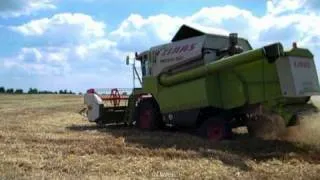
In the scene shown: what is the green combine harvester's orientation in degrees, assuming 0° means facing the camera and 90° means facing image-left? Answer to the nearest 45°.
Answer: approximately 135°
